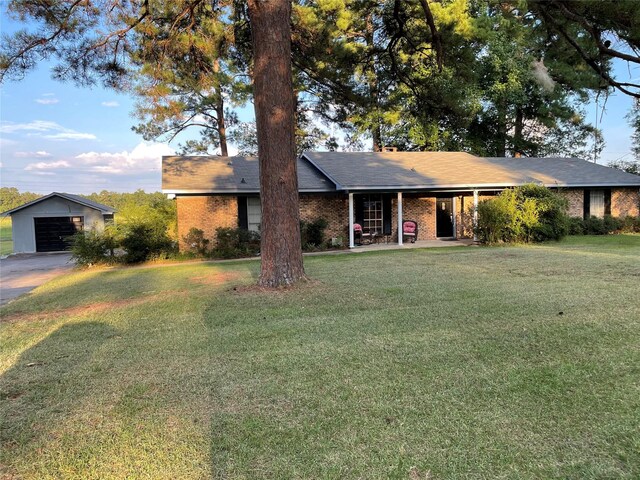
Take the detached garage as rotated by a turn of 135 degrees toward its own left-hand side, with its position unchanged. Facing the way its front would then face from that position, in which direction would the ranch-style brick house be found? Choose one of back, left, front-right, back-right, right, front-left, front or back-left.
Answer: right

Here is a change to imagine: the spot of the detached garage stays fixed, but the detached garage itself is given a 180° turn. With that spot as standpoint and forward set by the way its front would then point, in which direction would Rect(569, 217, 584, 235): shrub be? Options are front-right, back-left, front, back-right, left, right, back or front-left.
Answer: back-right

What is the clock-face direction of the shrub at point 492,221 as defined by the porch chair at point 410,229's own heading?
The shrub is roughly at 10 o'clock from the porch chair.

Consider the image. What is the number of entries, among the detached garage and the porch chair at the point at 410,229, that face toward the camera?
2

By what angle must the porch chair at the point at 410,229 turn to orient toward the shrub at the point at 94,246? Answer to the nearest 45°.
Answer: approximately 45° to its right

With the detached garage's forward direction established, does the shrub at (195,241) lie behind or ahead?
ahead

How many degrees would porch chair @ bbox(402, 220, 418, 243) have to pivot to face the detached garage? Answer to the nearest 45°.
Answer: approximately 90° to its right

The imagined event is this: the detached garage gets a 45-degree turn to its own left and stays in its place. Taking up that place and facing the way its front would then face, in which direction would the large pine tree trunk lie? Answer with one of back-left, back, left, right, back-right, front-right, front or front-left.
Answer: front-right

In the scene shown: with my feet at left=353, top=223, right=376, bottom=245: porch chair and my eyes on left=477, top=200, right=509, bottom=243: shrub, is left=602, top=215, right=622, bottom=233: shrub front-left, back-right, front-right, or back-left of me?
front-left

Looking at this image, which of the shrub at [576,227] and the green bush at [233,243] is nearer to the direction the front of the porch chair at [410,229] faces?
the green bush

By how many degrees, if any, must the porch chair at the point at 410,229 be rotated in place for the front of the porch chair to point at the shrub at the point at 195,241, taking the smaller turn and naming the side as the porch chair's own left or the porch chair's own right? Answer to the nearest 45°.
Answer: approximately 45° to the porch chair's own right

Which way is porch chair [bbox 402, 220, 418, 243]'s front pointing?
toward the camera

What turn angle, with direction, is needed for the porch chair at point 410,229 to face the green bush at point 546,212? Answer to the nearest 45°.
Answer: approximately 90° to its left

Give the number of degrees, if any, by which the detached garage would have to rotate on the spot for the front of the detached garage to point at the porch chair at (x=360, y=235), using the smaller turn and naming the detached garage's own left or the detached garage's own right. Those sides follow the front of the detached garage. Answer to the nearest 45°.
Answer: approximately 45° to the detached garage's own left

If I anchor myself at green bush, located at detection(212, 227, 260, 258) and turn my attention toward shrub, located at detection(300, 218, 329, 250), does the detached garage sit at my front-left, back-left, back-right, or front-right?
back-left

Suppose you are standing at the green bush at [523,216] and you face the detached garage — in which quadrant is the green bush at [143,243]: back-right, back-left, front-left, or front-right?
front-left

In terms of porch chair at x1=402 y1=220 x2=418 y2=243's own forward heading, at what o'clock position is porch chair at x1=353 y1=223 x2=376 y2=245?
porch chair at x1=353 y1=223 x2=376 y2=245 is roughly at 2 o'clock from porch chair at x1=402 y1=220 x2=418 y2=243.

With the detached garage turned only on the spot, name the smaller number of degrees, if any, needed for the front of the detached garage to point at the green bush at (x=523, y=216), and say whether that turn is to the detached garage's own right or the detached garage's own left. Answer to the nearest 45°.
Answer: approximately 45° to the detached garage's own left

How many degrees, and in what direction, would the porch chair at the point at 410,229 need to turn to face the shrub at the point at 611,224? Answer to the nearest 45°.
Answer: approximately 90° to its left
